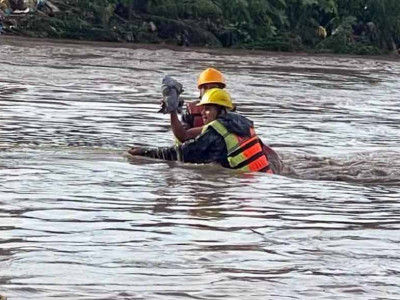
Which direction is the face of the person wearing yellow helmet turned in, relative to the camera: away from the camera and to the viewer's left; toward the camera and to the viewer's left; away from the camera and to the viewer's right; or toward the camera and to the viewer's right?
toward the camera and to the viewer's left

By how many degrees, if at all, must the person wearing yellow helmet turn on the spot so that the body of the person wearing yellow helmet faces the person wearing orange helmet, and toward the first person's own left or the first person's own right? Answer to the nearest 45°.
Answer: approximately 45° to the first person's own right

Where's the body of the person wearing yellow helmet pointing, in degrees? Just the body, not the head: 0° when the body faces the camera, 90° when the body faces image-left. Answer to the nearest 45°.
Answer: approximately 90°
